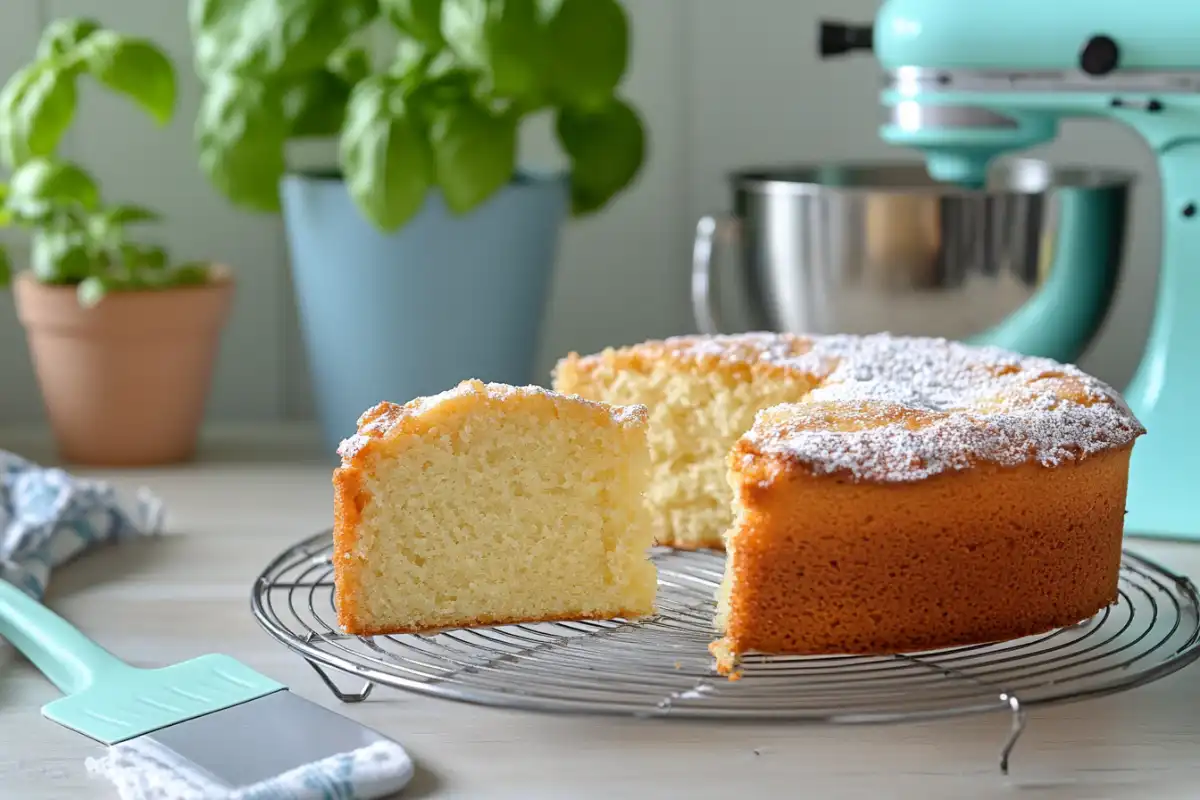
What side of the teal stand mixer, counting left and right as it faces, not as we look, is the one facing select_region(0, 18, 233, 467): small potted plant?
front

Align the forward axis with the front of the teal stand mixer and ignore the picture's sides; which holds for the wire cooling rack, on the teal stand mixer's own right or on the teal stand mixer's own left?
on the teal stand mixer's own left

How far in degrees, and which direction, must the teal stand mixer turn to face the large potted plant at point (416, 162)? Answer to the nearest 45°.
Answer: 0° — it already faces it

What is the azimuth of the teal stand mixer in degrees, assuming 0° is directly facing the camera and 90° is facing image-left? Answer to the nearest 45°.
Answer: approximately 90°

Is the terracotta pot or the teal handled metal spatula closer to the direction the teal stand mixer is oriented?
the terracotta pot

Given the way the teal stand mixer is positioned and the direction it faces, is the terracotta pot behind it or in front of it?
in front

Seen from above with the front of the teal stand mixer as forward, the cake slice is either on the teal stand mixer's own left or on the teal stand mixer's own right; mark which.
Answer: on the teal stand mixer's own left

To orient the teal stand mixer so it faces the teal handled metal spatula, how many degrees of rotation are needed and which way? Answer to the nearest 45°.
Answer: approximately 45° to its left

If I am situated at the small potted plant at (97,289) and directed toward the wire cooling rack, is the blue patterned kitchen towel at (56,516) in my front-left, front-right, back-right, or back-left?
front-right

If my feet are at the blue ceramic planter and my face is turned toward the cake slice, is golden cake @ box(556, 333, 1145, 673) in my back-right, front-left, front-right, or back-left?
front-left

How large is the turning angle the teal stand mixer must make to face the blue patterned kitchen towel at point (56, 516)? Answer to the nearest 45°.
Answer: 0° — it already faces it

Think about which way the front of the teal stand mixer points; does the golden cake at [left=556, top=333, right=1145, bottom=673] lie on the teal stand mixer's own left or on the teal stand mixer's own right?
on the teal stand mixer's own left
